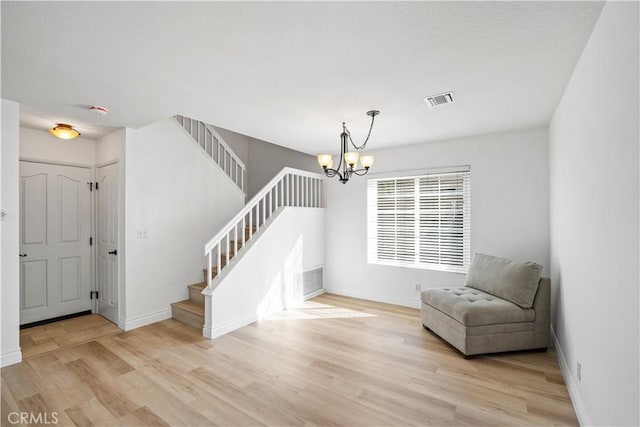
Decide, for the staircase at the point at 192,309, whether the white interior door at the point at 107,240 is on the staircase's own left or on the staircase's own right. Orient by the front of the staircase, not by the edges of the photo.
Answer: on the staircase's own right

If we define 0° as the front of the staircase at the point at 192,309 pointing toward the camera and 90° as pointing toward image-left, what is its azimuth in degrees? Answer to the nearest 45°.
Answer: approximately 45°

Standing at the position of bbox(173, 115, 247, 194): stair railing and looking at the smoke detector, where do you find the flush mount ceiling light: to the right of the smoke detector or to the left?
right

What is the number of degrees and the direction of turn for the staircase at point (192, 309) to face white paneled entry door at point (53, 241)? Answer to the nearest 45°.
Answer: approximately 45° to its right

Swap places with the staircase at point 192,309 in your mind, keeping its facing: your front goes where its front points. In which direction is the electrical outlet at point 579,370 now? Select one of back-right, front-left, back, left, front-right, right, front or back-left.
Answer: left
